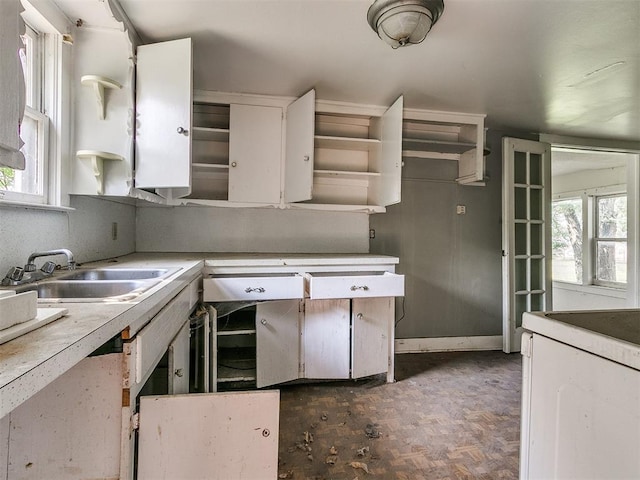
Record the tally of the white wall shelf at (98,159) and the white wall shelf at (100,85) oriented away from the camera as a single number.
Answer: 0

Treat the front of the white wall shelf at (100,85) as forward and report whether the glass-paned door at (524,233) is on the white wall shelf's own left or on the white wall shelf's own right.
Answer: on the white wall shelf's own left
